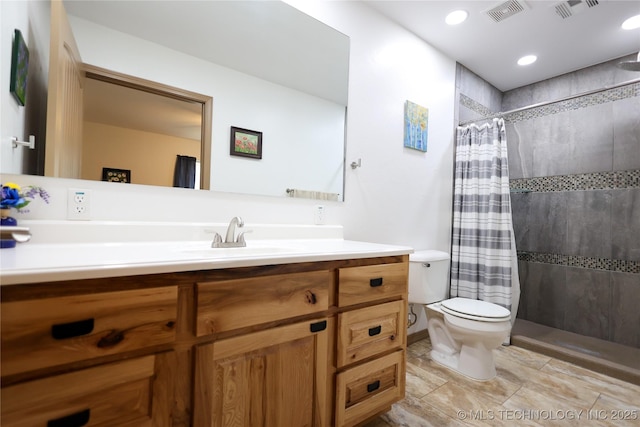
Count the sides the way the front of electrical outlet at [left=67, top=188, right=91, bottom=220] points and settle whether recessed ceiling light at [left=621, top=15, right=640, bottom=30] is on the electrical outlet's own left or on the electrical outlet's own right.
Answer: on the electrical outlet's own left

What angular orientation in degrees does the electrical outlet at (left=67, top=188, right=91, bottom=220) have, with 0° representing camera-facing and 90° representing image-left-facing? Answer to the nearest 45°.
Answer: approximately 0°

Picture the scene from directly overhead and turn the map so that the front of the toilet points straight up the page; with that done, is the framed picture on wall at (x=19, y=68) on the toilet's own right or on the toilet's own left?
on the toilet's own right

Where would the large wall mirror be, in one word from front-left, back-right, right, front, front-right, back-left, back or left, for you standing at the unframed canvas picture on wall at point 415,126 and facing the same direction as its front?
right

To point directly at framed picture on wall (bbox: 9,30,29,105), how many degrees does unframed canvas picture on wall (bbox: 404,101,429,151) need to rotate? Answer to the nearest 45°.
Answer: approximately 90° to its right

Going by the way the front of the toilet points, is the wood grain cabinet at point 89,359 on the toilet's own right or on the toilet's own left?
on the toilet's own right

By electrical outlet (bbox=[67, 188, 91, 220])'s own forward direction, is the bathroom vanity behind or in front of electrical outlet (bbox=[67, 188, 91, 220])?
in front

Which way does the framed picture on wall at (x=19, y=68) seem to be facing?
to the viewer's right

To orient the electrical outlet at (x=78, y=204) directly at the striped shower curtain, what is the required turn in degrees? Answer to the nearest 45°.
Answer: approximately 90° to its left

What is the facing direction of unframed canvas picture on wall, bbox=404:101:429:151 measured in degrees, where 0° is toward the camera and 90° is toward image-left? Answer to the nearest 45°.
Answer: approximately 315°

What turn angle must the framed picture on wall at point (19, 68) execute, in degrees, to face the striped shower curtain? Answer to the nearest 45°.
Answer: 0° — it already faces it

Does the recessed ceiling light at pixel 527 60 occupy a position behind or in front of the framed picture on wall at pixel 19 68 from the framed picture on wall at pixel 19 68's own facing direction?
in front
